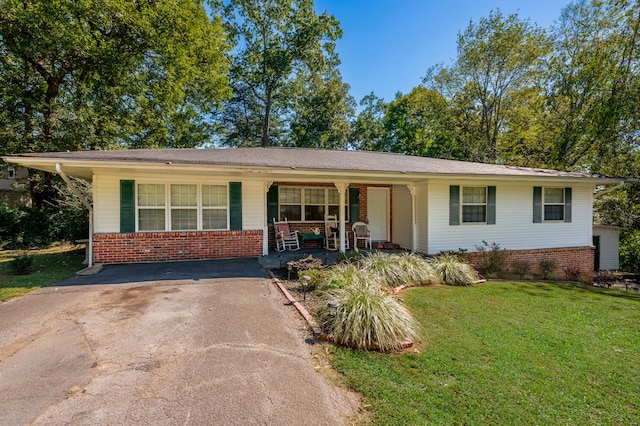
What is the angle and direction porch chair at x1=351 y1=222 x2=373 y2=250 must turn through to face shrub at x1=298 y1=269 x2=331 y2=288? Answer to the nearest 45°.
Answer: approximately 45° to its right

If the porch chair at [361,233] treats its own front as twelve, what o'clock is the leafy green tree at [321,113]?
The leafy green tree is roughly at 7 o'clock from the porch chair.

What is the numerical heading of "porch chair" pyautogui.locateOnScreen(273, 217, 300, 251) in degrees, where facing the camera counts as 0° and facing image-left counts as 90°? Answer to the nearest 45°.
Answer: approximately 315°

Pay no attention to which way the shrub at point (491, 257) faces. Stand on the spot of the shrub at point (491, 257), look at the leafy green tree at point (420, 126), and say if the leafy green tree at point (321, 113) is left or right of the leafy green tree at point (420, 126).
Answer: left

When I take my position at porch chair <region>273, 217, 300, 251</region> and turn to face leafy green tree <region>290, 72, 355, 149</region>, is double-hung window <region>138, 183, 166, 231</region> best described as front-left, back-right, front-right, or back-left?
back-left

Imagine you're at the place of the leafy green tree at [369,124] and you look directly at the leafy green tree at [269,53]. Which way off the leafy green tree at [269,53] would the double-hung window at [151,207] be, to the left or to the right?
left

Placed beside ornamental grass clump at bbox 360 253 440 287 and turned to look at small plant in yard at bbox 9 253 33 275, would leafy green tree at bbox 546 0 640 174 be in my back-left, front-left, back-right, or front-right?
back-right

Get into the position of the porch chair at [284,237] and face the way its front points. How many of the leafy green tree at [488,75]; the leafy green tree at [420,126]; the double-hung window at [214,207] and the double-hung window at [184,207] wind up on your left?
2

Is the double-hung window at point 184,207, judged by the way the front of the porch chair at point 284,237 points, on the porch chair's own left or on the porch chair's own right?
on the porch chair's own right

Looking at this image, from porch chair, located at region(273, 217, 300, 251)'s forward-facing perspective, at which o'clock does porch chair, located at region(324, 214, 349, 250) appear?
porch chair, located at region(324, 214, 349, 250) is roughly at 10 o'clock from porch chair, located at region(273, 217, 300, 251).

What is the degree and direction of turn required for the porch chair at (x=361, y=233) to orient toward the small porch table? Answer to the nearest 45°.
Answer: approximately 135° to its right
